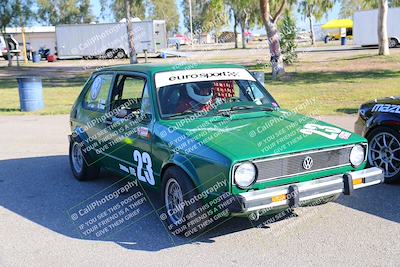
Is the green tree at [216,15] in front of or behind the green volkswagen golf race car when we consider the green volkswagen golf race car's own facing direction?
behind

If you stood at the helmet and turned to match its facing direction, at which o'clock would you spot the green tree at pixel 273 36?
The green tree is roughly at 8 o'clock from the helmet.

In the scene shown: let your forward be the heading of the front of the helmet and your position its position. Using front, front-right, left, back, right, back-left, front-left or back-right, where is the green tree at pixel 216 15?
back-left

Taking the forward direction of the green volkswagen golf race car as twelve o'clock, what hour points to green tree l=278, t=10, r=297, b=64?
The green tree is roughly at 8 o'clock from the green volkswagen golf race car.

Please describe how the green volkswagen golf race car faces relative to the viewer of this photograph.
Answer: facing the viewer and to the right of the viewer
